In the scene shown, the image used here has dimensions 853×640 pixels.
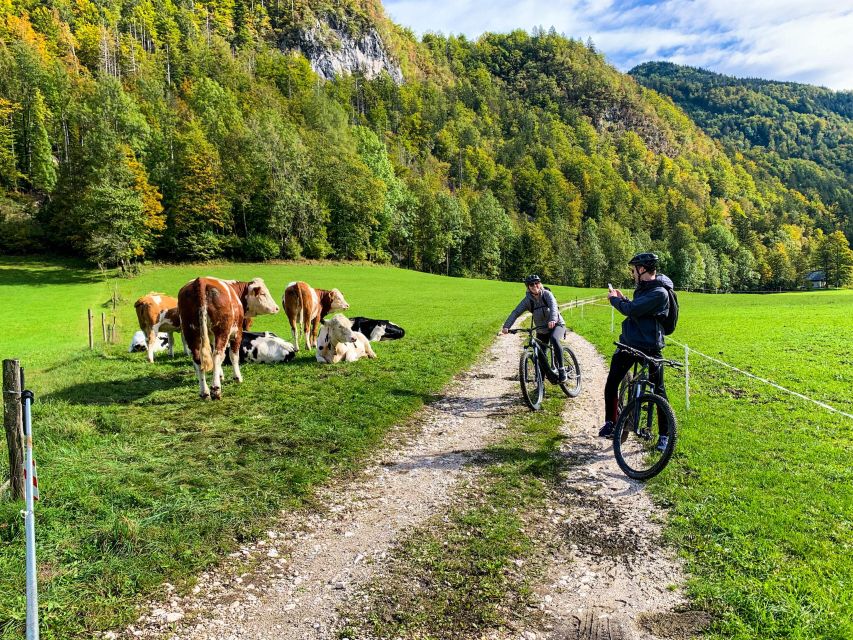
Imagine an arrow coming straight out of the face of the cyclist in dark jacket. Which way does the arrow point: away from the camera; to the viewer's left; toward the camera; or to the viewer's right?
to the viewer's left

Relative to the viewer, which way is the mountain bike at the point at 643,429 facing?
toward the camera

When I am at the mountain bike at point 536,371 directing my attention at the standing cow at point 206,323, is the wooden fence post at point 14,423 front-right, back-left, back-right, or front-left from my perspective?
front-left

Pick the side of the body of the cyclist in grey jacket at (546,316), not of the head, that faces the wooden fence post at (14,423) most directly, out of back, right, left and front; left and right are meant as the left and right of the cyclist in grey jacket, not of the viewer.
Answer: front

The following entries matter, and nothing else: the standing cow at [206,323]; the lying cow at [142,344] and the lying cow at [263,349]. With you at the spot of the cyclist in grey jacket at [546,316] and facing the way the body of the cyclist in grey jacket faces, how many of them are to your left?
0

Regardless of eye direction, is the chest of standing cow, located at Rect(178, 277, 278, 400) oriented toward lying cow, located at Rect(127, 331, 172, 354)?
no

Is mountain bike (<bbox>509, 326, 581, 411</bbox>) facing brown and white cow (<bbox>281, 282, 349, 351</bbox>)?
no

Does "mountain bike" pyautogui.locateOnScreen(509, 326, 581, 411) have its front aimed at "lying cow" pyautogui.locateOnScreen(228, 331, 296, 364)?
no

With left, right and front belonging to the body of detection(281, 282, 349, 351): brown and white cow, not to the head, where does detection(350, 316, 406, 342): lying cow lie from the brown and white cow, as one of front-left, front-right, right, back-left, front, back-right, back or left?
front

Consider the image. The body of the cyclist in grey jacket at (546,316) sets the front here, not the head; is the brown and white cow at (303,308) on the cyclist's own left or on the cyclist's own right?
on the cyclist's own right
